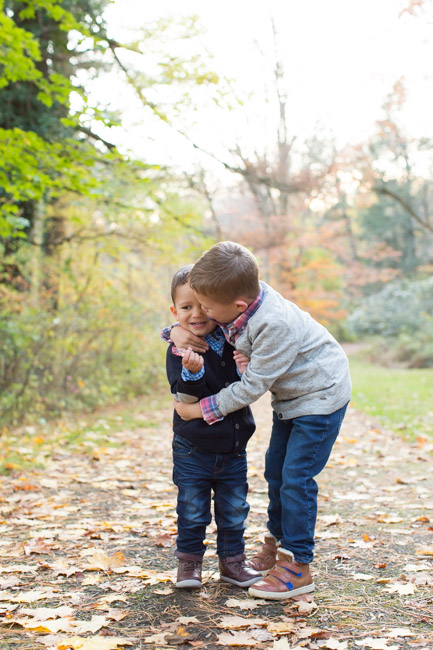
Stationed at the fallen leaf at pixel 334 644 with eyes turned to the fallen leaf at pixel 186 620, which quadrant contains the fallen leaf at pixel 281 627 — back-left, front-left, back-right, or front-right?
front-right

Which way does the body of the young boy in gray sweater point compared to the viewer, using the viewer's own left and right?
facing to the left of the viewer

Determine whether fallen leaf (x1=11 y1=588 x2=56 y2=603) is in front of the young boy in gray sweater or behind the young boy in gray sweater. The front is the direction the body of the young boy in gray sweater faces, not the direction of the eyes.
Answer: in front

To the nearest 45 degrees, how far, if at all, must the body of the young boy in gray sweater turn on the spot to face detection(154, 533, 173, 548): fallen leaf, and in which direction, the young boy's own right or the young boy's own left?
approximately 45° to the young boy's own right

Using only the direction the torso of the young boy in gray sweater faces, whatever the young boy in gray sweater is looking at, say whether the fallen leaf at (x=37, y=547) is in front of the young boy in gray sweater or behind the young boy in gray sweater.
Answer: in front

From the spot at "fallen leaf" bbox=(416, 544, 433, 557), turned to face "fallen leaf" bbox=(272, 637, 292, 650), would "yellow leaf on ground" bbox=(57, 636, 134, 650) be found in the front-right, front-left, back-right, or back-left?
front-right

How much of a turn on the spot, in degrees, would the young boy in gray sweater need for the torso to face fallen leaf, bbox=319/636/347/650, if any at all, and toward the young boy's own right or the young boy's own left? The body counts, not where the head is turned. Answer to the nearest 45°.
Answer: approximately 90° to the young boy's own left

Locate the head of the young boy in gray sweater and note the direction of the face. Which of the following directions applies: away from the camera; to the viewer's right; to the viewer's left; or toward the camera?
to the viewer's left

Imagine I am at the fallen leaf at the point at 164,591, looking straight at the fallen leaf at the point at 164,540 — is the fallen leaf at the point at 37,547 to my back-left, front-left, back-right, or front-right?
front-left

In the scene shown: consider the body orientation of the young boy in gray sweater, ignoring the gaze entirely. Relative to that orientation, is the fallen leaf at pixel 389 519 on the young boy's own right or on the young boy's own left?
on the young boy's own right
